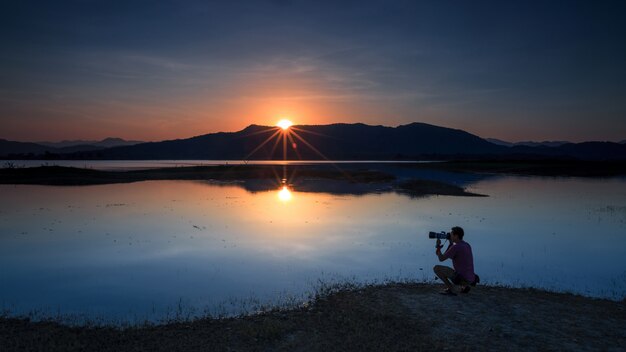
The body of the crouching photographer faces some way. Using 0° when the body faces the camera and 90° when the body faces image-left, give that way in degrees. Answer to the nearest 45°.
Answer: approximately 90°
